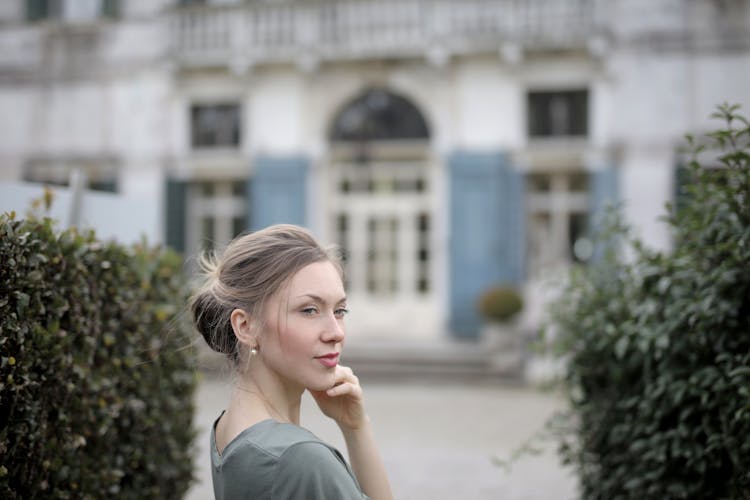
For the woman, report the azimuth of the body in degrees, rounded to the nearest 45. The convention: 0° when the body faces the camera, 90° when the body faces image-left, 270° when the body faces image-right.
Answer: approximately 270°

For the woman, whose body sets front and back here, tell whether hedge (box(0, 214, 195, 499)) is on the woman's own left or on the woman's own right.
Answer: on the woman's own left

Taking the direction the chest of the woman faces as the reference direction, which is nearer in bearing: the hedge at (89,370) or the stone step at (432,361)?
the stone step

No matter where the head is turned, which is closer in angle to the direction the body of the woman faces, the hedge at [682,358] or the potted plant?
the hedge

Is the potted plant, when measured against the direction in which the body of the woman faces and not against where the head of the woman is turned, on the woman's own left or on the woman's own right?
on the woman's own left

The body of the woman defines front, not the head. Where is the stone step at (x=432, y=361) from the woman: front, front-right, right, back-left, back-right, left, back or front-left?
left

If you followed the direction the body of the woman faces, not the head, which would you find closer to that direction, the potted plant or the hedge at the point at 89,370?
the potted plant

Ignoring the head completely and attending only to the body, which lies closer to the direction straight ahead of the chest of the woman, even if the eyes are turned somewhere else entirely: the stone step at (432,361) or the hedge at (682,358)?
the hedge

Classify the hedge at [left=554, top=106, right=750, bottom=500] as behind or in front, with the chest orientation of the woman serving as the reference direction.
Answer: in front

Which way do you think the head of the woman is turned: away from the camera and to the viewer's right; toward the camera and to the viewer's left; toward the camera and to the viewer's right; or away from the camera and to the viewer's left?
toward the camera and to the viewer's right
